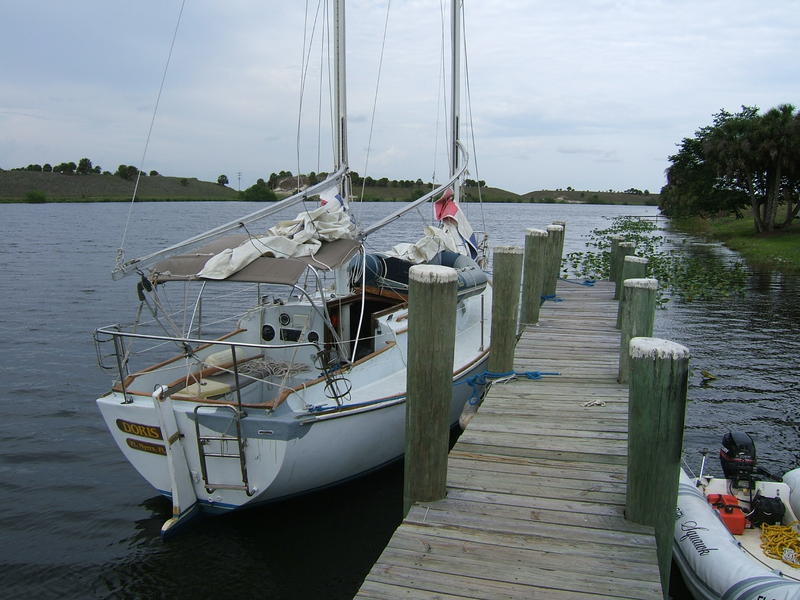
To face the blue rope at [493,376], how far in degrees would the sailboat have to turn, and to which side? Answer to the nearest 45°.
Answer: approximately 45° to its right

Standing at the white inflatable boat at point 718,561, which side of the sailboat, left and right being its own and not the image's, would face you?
right

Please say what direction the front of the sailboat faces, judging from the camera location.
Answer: facing away from the viewer and to the right of the viewer

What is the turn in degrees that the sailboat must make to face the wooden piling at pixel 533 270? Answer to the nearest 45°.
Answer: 0° — it already faces it

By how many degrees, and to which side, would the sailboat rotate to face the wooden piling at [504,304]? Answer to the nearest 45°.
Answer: approximately 45° to its right

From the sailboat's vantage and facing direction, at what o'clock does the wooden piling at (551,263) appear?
The wooden piling is roughly at 12 o'clock from the sailboat.

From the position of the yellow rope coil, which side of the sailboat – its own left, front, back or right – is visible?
right

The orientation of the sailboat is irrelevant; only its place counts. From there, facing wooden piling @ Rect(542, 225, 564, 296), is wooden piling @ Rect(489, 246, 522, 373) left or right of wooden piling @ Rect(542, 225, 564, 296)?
right

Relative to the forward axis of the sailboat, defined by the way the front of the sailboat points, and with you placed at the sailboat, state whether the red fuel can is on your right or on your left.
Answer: on your right
